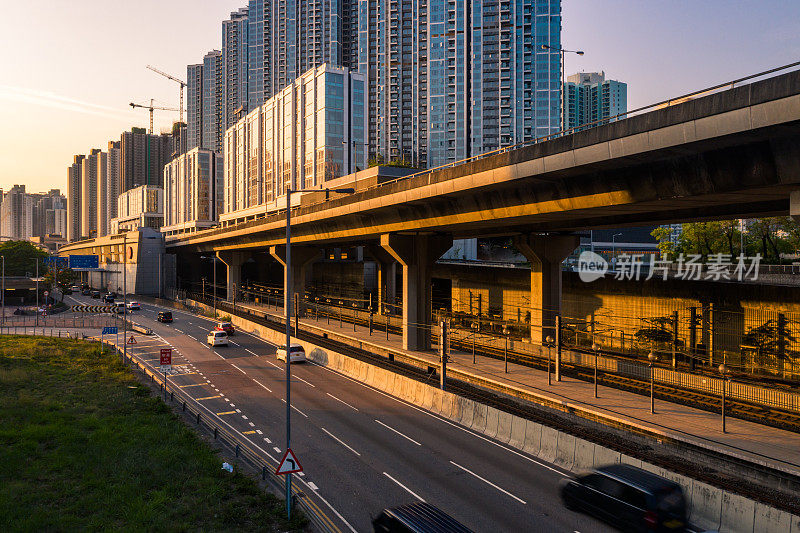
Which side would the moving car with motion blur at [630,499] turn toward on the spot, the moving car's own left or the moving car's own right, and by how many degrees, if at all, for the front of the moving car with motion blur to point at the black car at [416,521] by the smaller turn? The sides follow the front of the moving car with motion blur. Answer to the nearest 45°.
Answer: approximately 90° to the moving car's own left

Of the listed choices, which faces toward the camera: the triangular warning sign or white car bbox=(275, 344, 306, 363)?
the triangular warning sign

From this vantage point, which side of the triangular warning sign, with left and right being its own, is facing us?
front

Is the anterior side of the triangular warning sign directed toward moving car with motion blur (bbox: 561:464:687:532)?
no

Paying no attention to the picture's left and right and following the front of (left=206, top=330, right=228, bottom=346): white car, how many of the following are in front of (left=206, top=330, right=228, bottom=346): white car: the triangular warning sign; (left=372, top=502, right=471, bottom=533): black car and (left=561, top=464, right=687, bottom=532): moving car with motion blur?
0

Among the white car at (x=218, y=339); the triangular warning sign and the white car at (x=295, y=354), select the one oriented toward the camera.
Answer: the triangular warning sign

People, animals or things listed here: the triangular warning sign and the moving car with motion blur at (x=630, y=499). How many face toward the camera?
1

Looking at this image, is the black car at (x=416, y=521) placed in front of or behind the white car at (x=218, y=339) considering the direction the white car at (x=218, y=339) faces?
behind

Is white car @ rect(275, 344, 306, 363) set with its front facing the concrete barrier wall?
no

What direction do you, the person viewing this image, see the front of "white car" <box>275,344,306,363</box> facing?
facing away from the viewer and to the left of the viewer

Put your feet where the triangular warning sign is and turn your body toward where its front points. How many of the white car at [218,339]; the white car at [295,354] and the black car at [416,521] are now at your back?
2

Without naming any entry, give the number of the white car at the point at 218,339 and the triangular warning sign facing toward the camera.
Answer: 1

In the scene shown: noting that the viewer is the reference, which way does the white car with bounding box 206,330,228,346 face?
facing away from the viewer and to the left of the viewer

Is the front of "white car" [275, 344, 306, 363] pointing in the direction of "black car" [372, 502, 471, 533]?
no

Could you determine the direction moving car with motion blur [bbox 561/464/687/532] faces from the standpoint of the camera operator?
facing away from the viewer and to the left of the viewer

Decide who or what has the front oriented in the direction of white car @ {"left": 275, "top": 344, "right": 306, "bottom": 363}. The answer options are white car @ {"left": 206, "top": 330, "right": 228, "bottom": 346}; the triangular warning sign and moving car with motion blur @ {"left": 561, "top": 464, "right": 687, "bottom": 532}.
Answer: the moving car with motion blur

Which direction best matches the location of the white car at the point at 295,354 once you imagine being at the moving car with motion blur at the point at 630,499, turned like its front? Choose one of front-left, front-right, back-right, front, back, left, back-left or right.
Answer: front

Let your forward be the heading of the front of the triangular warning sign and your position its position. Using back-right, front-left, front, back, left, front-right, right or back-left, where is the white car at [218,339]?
back

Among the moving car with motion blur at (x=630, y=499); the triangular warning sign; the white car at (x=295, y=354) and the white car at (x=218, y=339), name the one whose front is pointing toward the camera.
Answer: the triangular warning sign
